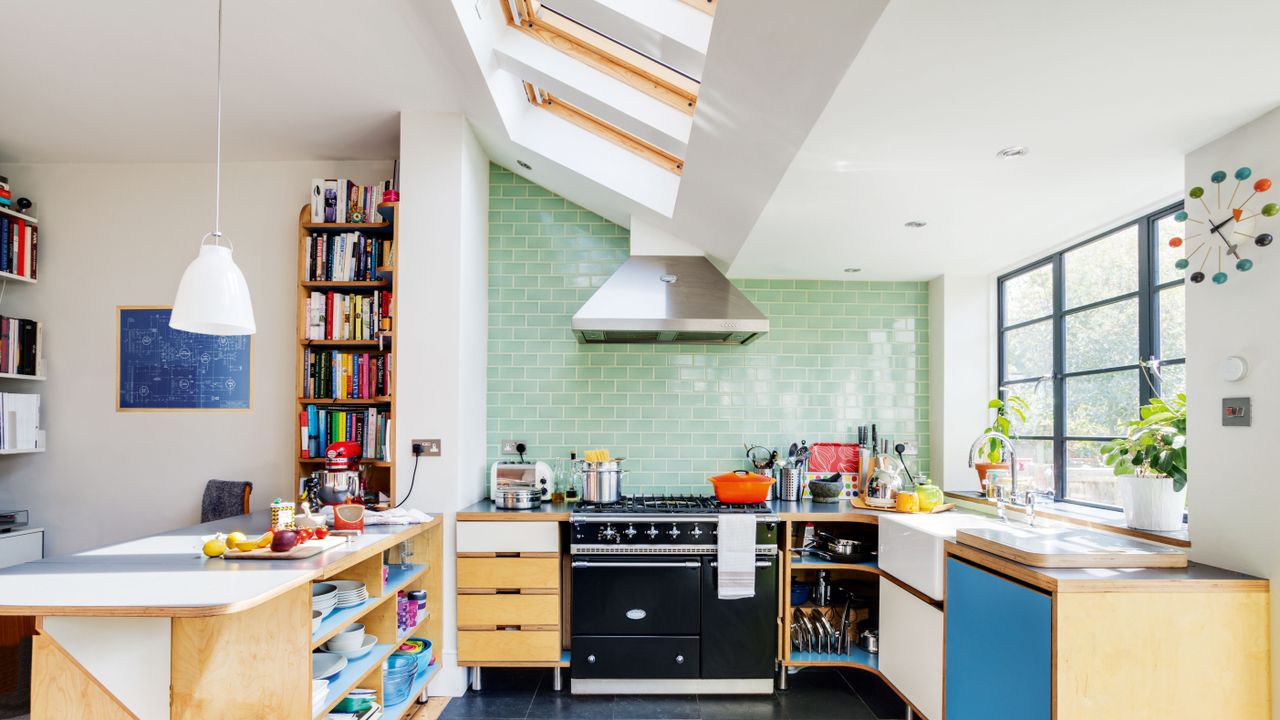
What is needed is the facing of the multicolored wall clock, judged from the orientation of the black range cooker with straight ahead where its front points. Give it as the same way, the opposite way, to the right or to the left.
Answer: to the right

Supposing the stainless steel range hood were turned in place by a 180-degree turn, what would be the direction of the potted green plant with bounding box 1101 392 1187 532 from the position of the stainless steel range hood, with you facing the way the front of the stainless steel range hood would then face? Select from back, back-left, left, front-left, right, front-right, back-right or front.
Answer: back-right

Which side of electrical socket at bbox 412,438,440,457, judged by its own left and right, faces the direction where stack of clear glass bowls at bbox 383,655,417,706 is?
front

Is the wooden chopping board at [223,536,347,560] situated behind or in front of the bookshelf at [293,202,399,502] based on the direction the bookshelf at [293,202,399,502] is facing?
in front

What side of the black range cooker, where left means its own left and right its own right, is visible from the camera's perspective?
front

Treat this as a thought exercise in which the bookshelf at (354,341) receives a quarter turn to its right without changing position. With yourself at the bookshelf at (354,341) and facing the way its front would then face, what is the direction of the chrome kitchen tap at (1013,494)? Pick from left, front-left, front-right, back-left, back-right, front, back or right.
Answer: back-left

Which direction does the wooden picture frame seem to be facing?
toward the camera

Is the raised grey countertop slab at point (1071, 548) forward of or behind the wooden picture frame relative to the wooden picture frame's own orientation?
forward

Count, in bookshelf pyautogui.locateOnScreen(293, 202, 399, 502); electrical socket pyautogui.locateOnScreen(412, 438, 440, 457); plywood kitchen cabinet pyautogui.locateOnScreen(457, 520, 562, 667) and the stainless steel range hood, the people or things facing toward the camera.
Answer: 4

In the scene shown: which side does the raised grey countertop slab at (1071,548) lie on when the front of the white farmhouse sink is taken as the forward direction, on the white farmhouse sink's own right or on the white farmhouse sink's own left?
on the white farmhouse sink's own left

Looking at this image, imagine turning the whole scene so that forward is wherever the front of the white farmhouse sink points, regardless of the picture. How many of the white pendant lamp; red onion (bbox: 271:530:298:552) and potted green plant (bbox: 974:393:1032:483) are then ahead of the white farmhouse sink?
2

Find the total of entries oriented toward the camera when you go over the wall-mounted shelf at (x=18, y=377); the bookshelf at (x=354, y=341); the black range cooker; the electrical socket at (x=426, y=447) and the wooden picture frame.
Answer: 5

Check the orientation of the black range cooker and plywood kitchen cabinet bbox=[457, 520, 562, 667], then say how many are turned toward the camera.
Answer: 2

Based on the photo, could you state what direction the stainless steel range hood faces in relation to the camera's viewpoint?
facing the viewer

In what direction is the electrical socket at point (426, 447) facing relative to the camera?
toward the camera
